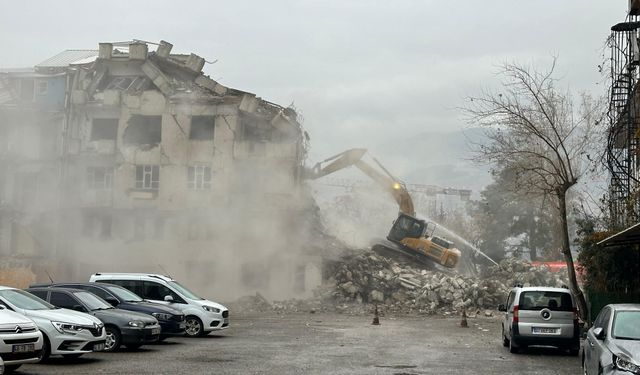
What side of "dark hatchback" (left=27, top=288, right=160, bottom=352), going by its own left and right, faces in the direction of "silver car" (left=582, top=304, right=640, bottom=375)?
front

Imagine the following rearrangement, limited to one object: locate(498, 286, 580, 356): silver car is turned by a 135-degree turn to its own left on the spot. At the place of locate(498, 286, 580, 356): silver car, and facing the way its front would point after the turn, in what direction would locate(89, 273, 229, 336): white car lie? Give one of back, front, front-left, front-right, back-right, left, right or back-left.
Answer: front-right

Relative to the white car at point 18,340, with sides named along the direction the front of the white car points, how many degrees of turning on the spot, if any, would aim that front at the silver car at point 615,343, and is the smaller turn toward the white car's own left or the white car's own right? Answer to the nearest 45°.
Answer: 0° — it already faces it

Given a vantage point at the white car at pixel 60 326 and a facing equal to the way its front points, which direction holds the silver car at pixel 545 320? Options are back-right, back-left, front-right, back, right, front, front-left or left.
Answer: front-left

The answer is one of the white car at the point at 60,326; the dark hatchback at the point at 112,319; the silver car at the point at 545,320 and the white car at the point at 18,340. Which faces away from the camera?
the silver car

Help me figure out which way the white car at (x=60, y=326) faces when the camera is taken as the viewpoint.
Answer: facing the viewer and to the right of the viewer

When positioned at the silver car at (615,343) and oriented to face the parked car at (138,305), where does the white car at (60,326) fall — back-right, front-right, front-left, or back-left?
front-left

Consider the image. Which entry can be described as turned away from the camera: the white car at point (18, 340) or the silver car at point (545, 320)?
the silver car

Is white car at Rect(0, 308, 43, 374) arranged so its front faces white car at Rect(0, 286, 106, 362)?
no

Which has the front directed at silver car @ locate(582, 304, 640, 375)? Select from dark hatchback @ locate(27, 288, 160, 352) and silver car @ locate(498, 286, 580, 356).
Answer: the dark hatchback

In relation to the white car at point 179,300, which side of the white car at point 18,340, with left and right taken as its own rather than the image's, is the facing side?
left

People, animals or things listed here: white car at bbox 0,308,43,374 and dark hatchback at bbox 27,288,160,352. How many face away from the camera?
0

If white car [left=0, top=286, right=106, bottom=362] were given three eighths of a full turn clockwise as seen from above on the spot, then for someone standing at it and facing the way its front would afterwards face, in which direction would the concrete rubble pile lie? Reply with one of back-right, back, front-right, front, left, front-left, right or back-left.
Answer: back-right

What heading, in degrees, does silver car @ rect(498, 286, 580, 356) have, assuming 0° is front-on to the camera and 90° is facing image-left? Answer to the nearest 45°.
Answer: approximately 180°

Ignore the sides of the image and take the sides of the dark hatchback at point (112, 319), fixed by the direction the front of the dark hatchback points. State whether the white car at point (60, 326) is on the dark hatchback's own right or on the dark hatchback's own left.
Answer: on the dark hatchback's own right

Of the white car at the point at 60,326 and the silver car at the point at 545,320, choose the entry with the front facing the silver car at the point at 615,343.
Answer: the white car

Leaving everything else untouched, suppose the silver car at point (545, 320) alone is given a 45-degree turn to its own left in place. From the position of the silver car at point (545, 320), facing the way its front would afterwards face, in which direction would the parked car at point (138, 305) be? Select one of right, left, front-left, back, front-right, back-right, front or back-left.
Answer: front-left

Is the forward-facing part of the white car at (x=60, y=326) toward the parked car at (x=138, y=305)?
no

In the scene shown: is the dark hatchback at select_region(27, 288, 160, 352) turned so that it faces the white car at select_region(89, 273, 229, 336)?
no
